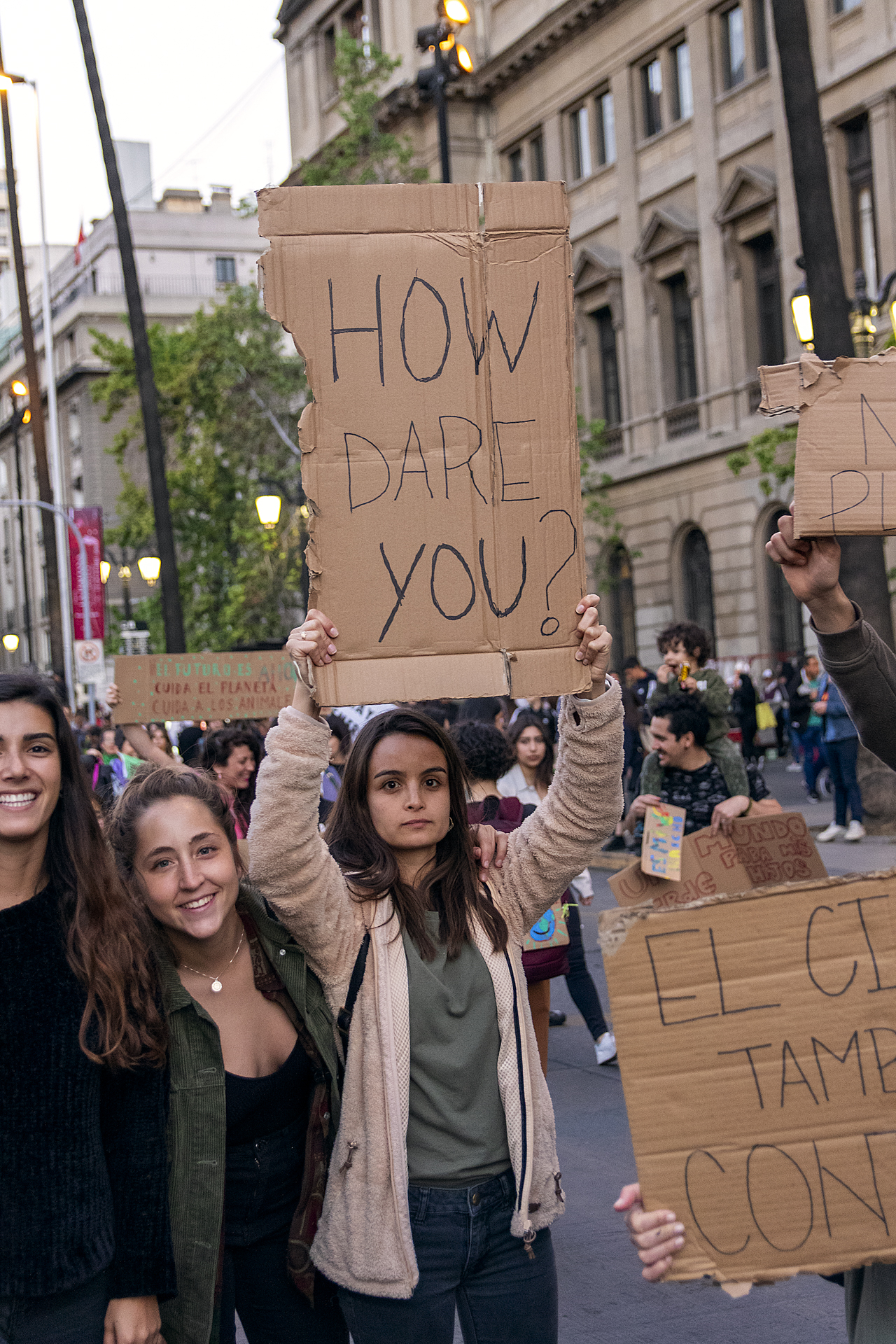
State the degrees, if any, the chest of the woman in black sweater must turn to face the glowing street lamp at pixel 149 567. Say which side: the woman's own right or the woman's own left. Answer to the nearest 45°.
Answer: approximately 180°

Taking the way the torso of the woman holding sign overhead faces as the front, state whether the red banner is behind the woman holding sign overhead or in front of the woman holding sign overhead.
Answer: behind

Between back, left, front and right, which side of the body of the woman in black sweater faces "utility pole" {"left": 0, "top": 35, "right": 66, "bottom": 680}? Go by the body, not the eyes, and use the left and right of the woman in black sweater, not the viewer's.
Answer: back

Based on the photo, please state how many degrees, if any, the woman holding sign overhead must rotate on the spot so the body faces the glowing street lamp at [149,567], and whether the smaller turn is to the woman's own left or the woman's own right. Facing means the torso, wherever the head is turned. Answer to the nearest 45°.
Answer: approximately 180°

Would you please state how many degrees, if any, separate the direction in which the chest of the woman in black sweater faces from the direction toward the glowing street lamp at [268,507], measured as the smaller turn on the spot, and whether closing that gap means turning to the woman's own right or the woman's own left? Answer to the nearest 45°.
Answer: approximately 180°

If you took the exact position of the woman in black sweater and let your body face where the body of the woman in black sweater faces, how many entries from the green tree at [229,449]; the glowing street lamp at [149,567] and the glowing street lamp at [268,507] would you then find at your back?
3

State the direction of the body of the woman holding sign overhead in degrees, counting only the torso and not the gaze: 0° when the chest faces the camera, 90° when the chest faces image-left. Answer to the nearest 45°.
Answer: approximately 0°

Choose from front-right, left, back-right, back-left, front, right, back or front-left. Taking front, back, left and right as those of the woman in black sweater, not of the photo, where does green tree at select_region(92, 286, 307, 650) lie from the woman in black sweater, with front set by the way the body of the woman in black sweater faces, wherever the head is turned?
back

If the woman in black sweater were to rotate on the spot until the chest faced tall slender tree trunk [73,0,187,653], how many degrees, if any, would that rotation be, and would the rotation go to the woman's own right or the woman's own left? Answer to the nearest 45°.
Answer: approximately 180°
